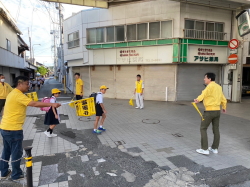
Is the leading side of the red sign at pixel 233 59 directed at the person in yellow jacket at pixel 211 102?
yes

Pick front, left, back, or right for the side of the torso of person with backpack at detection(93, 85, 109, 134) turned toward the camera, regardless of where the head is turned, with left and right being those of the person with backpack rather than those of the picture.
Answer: right

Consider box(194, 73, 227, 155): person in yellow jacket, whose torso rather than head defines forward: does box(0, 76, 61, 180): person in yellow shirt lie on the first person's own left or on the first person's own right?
on the first person's own left

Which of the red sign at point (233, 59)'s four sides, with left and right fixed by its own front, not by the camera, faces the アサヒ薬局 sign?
right

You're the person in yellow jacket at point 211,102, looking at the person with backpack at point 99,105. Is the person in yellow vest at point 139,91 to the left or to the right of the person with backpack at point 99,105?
right

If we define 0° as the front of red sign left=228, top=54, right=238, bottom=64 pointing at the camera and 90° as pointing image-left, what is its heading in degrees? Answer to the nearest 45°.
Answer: approximately 0°
